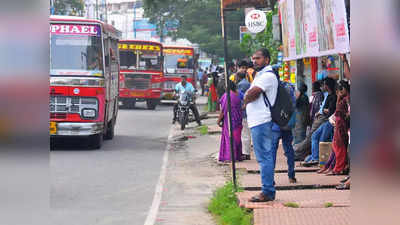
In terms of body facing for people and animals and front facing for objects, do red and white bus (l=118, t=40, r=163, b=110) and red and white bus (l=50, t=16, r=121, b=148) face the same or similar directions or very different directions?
same or similar directions

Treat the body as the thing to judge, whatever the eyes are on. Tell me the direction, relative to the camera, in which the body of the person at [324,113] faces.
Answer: to the viewer's left

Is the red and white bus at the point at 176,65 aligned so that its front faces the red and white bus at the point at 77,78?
yes

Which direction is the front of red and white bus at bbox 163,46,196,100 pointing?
toward the camera

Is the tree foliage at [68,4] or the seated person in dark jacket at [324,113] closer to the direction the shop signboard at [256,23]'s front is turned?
the seated person in dark jacket

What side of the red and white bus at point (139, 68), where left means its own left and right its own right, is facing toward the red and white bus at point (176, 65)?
back

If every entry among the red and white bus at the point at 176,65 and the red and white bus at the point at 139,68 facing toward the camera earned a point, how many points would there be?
2

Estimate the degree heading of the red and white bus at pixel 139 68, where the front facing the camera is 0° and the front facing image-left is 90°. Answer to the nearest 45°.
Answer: approximately 0°

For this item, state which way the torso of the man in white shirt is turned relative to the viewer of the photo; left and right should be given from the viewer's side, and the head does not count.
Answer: facing to the left of the viewer

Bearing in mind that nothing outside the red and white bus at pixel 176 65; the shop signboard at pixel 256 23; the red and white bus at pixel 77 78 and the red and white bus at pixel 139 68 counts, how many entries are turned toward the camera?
4

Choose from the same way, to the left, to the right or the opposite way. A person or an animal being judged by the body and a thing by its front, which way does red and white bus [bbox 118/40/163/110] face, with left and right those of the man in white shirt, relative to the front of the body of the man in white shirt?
to the left

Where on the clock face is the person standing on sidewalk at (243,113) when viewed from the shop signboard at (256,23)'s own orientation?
The person standing on sidewalk is roughly at 12 o'clock from the shop signboard.

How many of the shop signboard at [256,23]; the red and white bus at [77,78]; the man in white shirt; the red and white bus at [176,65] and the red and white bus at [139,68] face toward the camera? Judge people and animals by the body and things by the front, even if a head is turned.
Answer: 4

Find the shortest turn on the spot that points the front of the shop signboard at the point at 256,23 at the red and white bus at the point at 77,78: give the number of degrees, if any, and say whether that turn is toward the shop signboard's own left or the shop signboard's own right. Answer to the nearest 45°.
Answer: approximately 45° to the shop signboard's own right

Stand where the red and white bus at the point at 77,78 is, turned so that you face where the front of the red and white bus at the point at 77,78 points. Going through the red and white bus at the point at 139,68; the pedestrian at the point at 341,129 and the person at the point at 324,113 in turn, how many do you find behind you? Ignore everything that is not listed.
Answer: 1

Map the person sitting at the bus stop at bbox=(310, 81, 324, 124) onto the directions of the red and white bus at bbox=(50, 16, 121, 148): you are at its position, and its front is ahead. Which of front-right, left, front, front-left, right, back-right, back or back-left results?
front-left

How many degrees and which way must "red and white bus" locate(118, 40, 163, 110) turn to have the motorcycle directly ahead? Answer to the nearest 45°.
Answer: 0° — it already faces it
